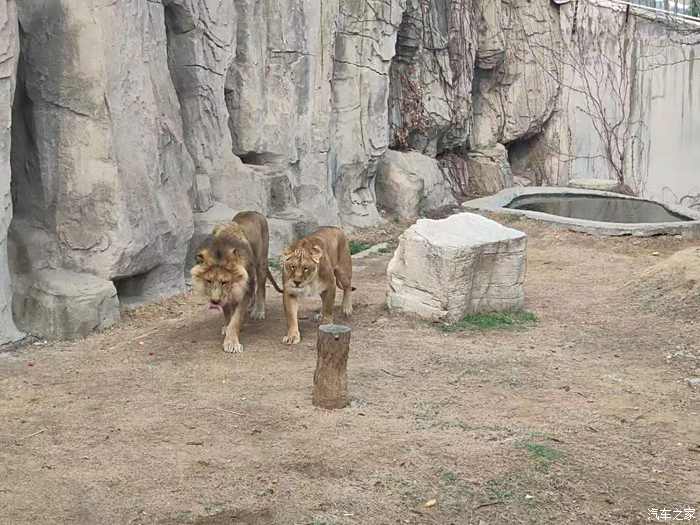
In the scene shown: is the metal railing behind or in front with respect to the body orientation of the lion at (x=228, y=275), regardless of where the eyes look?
behind

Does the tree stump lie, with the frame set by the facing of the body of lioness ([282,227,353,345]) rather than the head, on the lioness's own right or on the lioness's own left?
on the lioness's own left

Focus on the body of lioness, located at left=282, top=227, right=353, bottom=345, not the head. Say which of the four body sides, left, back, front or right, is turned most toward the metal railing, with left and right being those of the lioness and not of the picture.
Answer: back

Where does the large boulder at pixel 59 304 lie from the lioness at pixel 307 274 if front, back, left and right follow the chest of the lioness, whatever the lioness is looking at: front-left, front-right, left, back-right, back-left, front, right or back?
front-right

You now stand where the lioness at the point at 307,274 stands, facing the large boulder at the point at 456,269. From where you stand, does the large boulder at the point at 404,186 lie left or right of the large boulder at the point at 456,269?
left

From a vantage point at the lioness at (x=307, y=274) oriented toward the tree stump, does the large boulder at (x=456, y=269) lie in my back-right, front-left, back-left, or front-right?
back-left

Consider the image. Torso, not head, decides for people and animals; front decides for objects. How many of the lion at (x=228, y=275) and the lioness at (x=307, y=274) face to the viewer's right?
0

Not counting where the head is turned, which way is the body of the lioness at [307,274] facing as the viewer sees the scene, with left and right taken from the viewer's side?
facing the viewer and to the left of the viewer

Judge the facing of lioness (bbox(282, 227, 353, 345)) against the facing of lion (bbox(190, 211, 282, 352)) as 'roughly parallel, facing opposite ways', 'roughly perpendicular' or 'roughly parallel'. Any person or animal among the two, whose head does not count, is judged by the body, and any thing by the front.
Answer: roughly parallel

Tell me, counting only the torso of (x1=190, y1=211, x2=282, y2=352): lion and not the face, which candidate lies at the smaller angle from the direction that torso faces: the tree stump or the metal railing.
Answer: the tree stump
